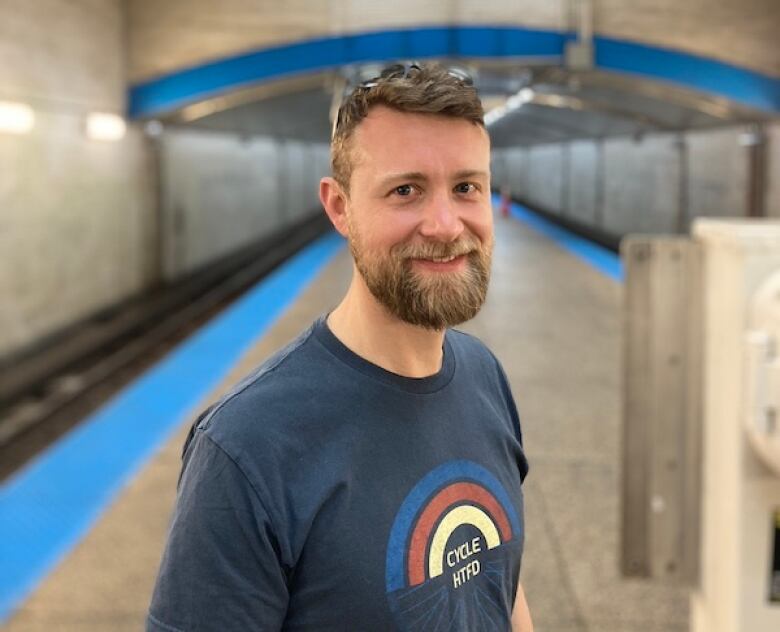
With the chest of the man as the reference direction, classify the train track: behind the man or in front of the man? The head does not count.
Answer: behind

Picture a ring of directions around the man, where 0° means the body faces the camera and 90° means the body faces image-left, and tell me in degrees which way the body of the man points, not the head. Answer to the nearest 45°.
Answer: approximately 315°

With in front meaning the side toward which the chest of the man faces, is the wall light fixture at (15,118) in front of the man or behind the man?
behind

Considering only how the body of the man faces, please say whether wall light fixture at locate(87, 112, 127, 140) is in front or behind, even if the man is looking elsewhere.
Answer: behind
